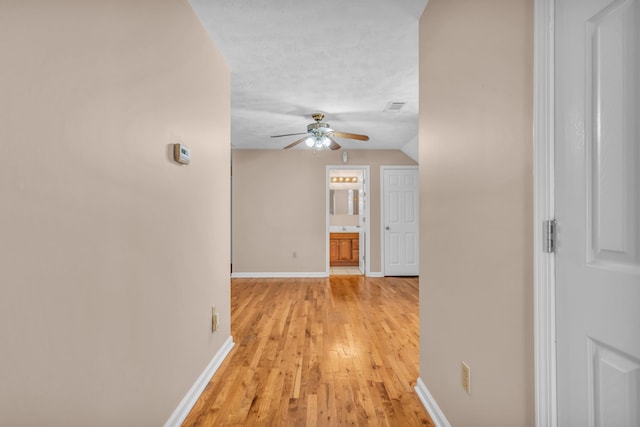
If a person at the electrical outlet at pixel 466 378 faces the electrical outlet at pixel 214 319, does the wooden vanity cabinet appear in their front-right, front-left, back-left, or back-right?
front-right

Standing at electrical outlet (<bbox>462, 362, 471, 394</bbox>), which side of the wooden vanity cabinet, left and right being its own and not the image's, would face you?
front

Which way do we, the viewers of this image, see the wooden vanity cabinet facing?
facing the viewer

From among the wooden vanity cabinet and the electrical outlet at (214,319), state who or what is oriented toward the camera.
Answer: the wooden vanity cabinet

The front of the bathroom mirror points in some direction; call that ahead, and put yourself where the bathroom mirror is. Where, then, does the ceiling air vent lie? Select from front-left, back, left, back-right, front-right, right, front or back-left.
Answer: front

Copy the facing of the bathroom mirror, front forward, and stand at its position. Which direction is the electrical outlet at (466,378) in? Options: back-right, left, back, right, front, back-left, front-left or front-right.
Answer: front

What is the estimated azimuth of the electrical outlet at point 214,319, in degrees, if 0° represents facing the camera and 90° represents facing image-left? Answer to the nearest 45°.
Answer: approximately 270°

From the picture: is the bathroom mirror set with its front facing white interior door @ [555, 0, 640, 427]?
yes

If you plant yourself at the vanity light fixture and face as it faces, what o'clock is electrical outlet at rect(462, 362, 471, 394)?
The electrical outlet is roughly at 12 o'clock from the vanity light fixture.

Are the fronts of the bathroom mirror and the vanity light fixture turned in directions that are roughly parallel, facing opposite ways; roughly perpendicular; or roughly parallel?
roughly parallel

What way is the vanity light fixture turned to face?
toward the camera

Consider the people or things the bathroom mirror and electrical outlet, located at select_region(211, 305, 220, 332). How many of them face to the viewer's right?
1
